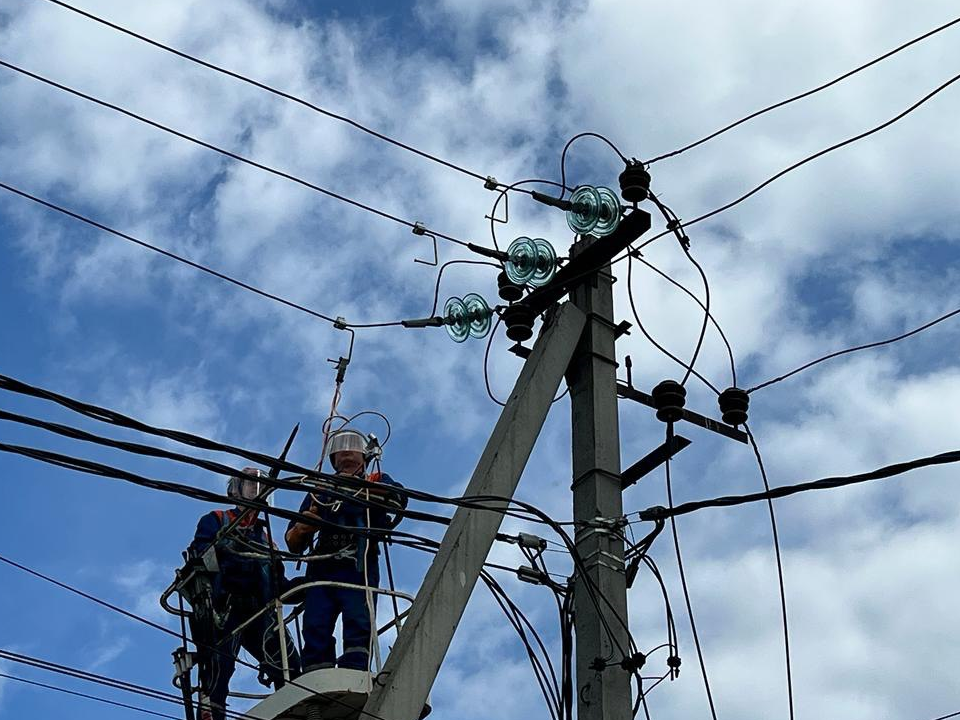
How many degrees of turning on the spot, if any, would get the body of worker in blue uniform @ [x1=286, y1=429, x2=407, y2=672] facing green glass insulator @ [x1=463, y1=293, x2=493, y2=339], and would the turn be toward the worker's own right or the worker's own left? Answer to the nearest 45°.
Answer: approximately 45° to the worker's own left

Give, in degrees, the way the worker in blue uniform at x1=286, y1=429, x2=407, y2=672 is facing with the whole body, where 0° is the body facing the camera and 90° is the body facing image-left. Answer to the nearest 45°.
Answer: approximately 0°

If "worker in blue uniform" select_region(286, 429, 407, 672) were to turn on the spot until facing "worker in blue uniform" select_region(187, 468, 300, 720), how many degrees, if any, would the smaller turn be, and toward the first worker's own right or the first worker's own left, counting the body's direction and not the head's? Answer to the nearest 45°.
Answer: approximately 135° to the first worker's own right

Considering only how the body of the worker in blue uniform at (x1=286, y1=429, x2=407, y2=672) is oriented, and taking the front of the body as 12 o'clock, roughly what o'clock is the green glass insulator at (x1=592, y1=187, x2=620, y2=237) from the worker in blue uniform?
The green glass insulator is roughly at 11 o'clock from the worker in blue uniform.

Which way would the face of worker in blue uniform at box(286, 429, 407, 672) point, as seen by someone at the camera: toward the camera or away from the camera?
toward the camera

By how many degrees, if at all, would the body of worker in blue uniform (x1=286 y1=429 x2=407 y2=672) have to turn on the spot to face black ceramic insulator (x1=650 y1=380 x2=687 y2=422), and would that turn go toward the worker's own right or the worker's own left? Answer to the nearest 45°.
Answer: approximately 45° to the worker's own left

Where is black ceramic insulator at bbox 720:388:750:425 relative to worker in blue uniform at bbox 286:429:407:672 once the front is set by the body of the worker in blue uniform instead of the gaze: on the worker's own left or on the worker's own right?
on the worker's own left

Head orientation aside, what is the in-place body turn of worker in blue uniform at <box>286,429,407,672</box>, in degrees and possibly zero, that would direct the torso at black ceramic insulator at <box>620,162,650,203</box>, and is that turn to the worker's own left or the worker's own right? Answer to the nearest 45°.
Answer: approximately 45° to the worker's own left

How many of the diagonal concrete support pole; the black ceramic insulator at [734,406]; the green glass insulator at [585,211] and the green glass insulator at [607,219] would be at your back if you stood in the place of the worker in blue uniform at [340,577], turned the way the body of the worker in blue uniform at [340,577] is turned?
0

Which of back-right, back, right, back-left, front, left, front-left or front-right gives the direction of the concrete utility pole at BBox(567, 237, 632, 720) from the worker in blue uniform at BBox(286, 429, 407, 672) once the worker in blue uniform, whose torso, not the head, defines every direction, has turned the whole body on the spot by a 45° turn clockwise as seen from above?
left
